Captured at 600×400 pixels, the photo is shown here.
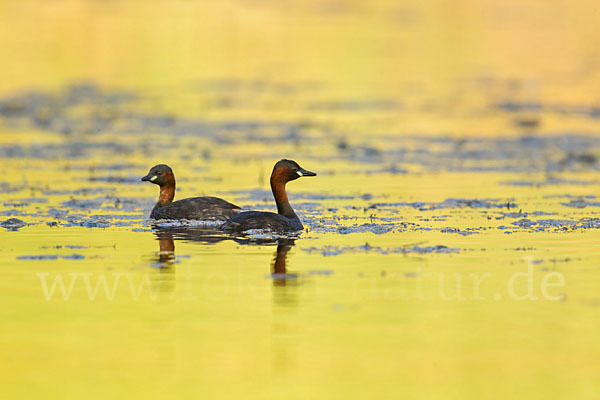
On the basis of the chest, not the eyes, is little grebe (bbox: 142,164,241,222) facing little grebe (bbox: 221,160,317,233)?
no

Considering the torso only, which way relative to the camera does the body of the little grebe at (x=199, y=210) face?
to the viewer's left

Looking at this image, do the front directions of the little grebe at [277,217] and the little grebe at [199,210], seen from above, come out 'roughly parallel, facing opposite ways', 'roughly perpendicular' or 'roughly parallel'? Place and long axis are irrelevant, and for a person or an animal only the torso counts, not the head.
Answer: roughly parallel, facing opposite ways

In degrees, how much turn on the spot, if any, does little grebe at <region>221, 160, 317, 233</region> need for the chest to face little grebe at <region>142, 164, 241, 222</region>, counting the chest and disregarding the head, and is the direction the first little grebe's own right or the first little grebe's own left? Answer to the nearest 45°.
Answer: approximately 135° to the first little grebe's own left

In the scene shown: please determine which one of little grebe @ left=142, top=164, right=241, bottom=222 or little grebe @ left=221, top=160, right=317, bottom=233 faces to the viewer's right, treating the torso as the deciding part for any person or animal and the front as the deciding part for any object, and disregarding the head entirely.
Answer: little grebe @ left=221, top=160, right=317, bottom=233

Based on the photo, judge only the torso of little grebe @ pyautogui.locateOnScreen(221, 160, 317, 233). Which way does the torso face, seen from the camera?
to the viewer's right

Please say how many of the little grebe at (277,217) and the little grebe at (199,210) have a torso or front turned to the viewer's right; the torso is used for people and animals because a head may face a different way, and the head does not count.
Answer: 1
